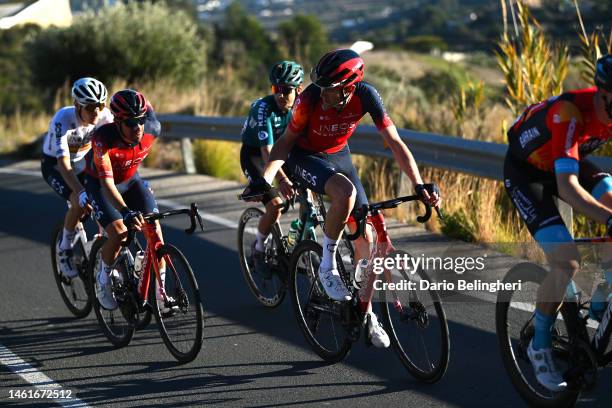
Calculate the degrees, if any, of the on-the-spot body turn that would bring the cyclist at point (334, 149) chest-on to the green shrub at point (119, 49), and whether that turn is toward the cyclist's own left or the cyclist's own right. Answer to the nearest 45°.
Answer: approximately 135° to the cyclist's own left

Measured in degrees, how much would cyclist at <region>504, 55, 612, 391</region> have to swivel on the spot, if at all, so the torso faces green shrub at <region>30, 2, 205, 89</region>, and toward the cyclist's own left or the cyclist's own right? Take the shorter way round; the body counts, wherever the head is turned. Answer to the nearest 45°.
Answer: approximately 180°

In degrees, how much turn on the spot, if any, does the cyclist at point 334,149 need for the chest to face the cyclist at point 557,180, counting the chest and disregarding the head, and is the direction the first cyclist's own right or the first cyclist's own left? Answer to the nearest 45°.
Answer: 0° — they already face them

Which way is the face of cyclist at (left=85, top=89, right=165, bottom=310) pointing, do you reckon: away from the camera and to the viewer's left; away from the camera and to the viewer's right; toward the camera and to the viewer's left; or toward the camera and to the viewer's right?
toward the camera and to the viewer's right

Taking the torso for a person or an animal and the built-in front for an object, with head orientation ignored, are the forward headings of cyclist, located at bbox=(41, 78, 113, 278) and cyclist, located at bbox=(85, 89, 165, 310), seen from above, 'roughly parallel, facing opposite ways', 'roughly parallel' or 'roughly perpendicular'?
roughly parallel

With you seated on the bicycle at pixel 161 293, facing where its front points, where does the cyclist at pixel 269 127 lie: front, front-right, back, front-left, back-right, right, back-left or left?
left

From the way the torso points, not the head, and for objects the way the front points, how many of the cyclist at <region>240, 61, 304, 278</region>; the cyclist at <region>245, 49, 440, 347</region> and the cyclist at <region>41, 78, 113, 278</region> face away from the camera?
0

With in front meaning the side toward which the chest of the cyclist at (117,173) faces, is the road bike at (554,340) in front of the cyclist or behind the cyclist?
in front

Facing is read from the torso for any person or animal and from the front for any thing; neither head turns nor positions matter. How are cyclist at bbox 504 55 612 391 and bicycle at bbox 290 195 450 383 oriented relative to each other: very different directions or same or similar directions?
same or similar directions

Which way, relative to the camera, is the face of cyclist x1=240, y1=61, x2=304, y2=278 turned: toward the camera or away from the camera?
toward the camera

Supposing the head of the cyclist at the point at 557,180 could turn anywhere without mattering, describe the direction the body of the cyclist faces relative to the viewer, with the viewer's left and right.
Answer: facing the viewer and to the right of the viewer

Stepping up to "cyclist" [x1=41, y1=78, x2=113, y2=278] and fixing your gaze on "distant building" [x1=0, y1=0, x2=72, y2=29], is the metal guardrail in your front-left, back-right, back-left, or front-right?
front-right

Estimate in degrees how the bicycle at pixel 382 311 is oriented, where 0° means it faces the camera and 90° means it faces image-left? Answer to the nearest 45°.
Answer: approximately 315°

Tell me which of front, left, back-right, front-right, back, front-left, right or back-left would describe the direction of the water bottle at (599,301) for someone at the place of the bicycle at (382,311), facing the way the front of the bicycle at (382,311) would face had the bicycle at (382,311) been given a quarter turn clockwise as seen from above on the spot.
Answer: left

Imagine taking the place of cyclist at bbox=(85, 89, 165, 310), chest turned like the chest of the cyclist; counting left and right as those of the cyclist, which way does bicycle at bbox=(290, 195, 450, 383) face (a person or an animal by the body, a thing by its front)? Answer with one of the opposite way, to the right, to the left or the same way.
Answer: the same way
